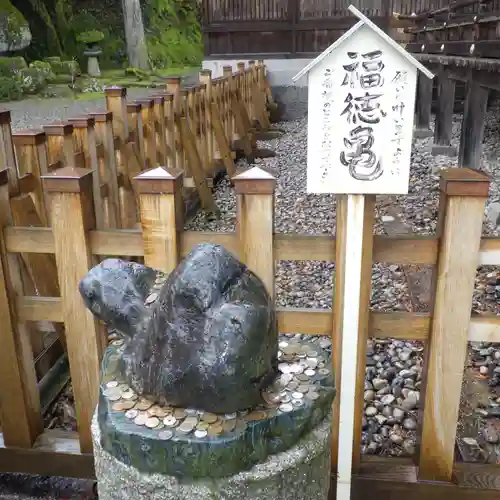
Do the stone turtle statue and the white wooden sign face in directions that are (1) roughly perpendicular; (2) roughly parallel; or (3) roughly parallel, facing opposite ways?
roughly perpendicular

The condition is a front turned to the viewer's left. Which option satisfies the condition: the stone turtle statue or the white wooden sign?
the stone turtle statue

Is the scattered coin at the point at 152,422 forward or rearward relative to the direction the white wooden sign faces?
forward

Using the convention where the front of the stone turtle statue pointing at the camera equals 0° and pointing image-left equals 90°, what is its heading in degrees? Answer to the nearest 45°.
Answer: approximately 90°

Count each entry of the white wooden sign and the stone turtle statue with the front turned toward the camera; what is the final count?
1

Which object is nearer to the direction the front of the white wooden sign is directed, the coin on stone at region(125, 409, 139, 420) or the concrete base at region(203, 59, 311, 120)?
the coin on stone

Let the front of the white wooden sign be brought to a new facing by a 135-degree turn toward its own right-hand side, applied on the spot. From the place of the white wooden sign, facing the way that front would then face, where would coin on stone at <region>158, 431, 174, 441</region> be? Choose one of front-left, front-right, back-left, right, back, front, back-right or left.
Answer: left

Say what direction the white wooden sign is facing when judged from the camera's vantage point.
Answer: facing the viewer

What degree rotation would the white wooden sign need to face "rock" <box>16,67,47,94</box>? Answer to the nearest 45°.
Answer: approximately 135° to its right

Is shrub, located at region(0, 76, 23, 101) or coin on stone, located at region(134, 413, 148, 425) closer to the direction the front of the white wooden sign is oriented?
the coin on stone
